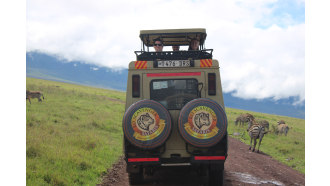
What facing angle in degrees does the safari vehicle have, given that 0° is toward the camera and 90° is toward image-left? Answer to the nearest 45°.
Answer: approximately 180°
